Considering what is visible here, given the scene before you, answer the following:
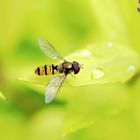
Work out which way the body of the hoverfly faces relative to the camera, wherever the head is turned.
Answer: to the viewer's right
